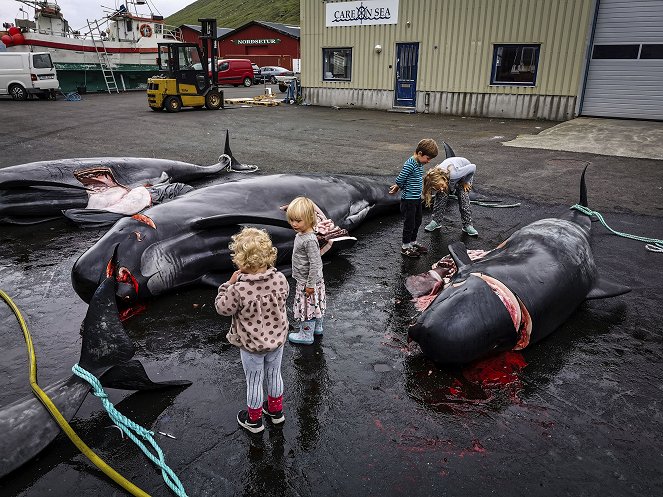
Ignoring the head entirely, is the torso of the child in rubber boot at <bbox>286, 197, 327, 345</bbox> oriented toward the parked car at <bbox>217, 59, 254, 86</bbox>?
no

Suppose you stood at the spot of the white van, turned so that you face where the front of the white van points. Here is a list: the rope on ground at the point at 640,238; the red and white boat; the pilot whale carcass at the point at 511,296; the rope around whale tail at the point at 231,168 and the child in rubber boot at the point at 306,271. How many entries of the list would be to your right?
1

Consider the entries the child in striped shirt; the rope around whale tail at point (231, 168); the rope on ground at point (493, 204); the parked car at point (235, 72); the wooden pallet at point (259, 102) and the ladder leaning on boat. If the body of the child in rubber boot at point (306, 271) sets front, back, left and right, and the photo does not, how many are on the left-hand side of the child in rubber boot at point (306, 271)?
0

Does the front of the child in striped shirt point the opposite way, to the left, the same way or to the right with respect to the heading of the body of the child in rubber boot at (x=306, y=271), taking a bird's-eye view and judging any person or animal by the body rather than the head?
the opposite way

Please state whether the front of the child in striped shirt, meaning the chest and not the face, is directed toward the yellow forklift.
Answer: no

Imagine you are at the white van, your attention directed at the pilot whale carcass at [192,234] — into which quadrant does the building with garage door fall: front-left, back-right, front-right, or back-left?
front-left

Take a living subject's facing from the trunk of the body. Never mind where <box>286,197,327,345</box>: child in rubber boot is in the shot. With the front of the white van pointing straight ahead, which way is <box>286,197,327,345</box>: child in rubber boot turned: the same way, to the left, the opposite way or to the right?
the same way

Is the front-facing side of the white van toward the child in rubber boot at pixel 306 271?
no

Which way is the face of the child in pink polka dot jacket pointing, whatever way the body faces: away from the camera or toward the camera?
away from the camera

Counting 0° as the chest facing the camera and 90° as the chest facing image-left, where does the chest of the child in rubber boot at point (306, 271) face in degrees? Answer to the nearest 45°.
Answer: approximately 90°

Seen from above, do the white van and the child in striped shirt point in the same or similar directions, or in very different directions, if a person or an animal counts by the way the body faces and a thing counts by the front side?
very different directions

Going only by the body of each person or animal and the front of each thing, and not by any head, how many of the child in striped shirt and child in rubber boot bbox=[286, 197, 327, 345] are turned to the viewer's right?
1

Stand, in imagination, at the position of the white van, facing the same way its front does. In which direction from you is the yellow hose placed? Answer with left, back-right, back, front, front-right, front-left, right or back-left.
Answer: back-left
